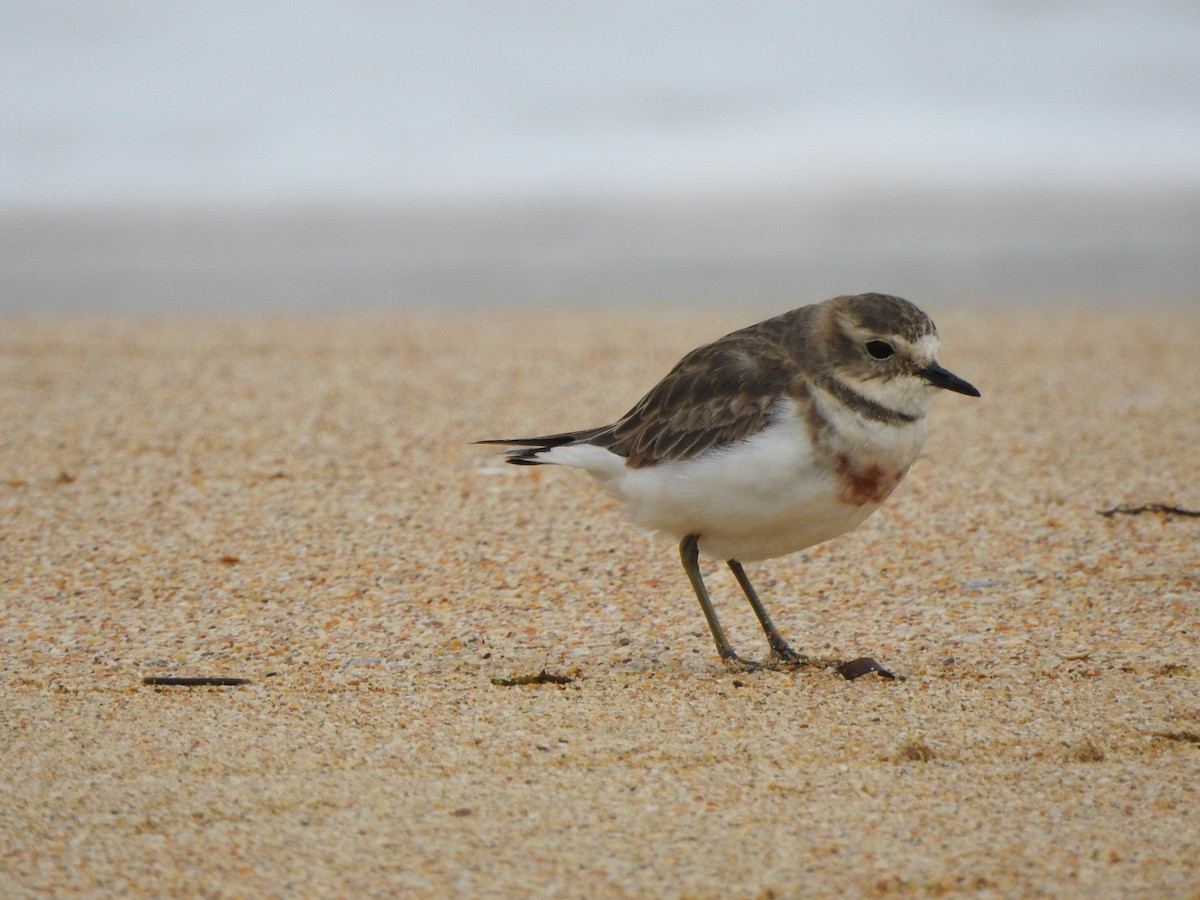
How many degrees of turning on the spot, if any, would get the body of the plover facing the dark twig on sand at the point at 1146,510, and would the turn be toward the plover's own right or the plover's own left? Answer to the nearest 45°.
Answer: approximately 45° to the plover's own left

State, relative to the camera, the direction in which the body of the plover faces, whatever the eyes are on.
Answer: to the viewer's right
